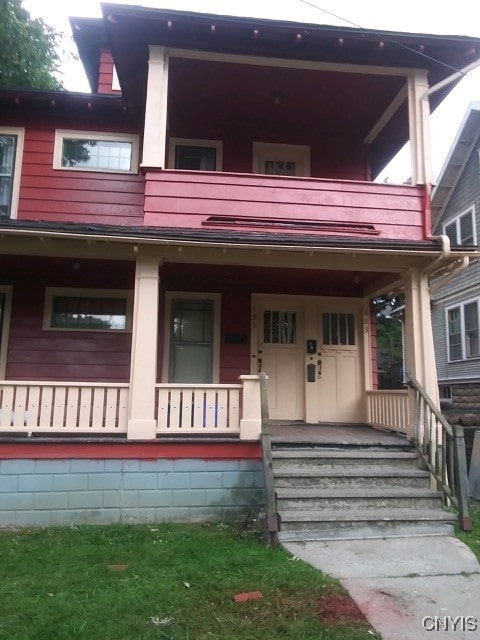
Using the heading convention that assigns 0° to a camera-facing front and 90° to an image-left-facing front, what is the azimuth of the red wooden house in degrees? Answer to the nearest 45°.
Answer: approximately 0°

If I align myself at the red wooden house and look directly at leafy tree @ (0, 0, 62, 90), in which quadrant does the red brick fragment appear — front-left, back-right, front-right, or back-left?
back-left

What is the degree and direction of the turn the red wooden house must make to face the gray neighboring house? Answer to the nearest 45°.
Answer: approximately 135° to its left
